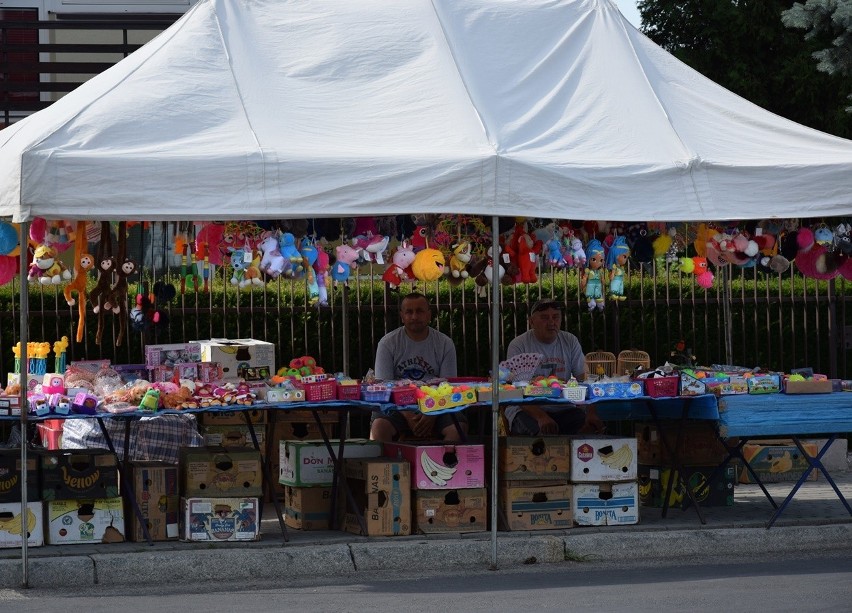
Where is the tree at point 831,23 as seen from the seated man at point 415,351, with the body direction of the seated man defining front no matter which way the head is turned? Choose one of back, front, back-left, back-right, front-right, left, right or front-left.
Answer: back-left

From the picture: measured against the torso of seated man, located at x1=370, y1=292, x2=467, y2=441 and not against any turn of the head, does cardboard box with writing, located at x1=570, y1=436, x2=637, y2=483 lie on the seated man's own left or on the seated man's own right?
on the seated man's own left

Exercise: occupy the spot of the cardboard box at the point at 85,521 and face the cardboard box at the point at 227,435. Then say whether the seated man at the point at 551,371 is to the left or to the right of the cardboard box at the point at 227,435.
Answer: right

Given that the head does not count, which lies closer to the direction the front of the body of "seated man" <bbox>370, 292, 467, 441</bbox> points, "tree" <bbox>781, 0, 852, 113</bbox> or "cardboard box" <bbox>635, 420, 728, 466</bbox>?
the cardboard box

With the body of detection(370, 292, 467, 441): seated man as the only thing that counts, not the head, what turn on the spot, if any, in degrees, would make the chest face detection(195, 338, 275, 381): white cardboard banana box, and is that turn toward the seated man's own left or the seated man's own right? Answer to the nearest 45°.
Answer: approximately 135° to the seated man's own right

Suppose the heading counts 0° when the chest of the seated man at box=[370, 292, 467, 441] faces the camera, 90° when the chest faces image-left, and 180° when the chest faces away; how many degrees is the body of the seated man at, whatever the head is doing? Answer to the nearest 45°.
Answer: approximately 0°
